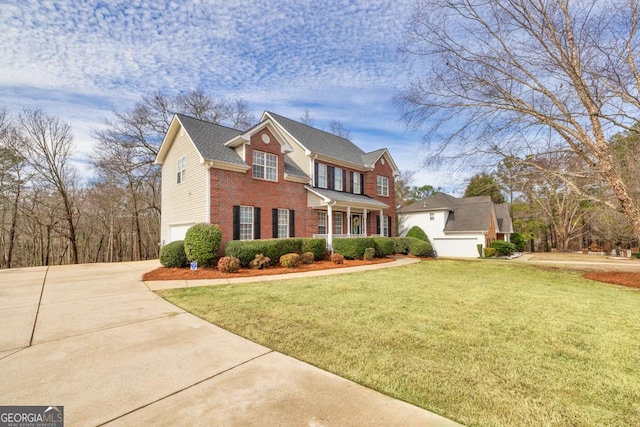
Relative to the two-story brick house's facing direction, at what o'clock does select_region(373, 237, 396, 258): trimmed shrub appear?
The trimmed shrub is roughly at 10 o'clock from the two-story brick house.

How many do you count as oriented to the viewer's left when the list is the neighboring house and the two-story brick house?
0

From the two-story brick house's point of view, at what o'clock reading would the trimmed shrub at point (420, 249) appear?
The trimmed shrub is roughly at 10 o'clock from the two-story brick house.

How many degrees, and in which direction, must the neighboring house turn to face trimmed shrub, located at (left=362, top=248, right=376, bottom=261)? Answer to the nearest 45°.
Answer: approximately 90° to its right

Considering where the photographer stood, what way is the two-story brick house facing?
facing the viewer and to the right of the viewer

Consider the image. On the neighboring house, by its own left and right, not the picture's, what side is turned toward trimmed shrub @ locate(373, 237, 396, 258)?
right

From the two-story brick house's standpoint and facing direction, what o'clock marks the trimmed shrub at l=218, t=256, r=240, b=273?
The trimmed shrub is roughly at 2 o'clock from the two-story brick house.
